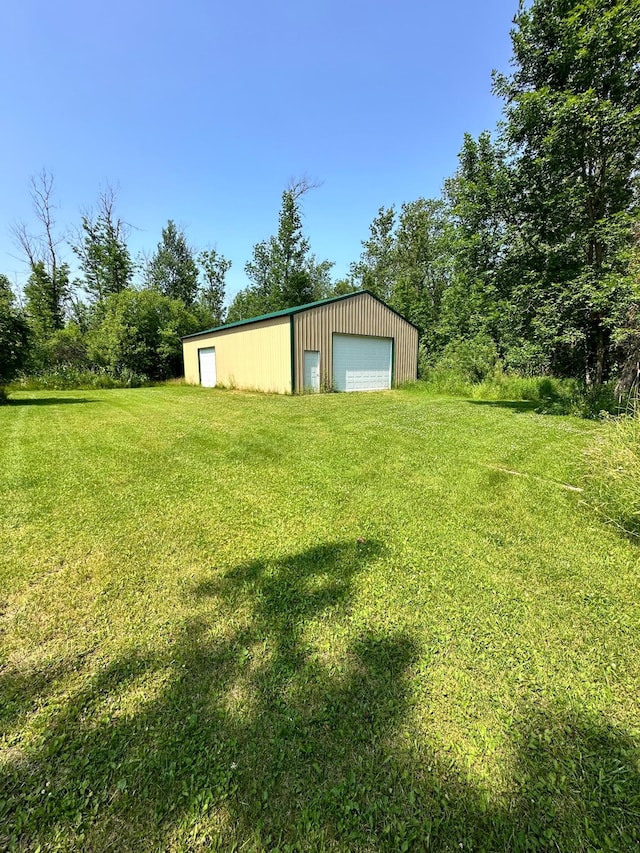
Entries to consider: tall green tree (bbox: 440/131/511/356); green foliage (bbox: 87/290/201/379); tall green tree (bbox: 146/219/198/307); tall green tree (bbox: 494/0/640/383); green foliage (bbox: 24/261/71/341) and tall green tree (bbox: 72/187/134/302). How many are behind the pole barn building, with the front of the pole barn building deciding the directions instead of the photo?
4

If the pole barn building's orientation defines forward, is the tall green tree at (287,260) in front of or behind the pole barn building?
behind

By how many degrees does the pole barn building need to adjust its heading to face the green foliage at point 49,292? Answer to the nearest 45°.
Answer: approximately 180°

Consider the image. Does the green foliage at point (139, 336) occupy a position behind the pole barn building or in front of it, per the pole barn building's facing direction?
behind

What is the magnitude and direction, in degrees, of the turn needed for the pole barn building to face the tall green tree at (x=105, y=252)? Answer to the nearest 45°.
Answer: approximately 180°

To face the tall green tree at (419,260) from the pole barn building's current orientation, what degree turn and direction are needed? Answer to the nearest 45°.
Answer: approximately 90° to its left

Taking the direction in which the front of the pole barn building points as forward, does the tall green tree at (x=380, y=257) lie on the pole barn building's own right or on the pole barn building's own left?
on the pole barn building's own left

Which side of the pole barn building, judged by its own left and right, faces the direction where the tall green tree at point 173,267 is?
back

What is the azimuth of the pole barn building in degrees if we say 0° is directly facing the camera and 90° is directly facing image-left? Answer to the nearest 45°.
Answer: approximately 315°

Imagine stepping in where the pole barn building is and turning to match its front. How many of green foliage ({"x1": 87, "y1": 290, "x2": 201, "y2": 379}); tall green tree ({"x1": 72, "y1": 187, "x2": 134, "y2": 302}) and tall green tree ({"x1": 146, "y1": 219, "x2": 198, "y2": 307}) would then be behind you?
3

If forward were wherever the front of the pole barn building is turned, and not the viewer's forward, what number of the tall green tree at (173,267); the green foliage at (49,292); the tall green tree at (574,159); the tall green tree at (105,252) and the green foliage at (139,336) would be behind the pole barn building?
4

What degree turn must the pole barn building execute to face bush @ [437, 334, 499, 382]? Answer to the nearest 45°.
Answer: approximately 45° to its left

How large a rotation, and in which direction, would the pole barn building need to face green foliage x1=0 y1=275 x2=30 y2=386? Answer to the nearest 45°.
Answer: approximately 135° to its right

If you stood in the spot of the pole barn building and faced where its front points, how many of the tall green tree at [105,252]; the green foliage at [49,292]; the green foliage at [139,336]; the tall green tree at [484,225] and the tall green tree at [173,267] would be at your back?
4
